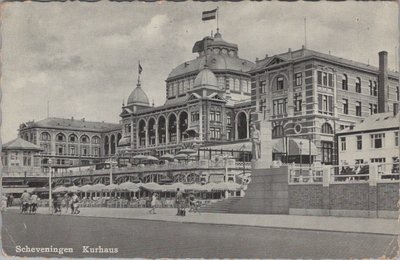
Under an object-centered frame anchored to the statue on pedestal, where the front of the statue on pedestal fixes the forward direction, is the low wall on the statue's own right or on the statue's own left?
on the statue's own left

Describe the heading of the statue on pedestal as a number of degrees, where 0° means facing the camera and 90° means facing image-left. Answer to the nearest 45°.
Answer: approximately 45°
